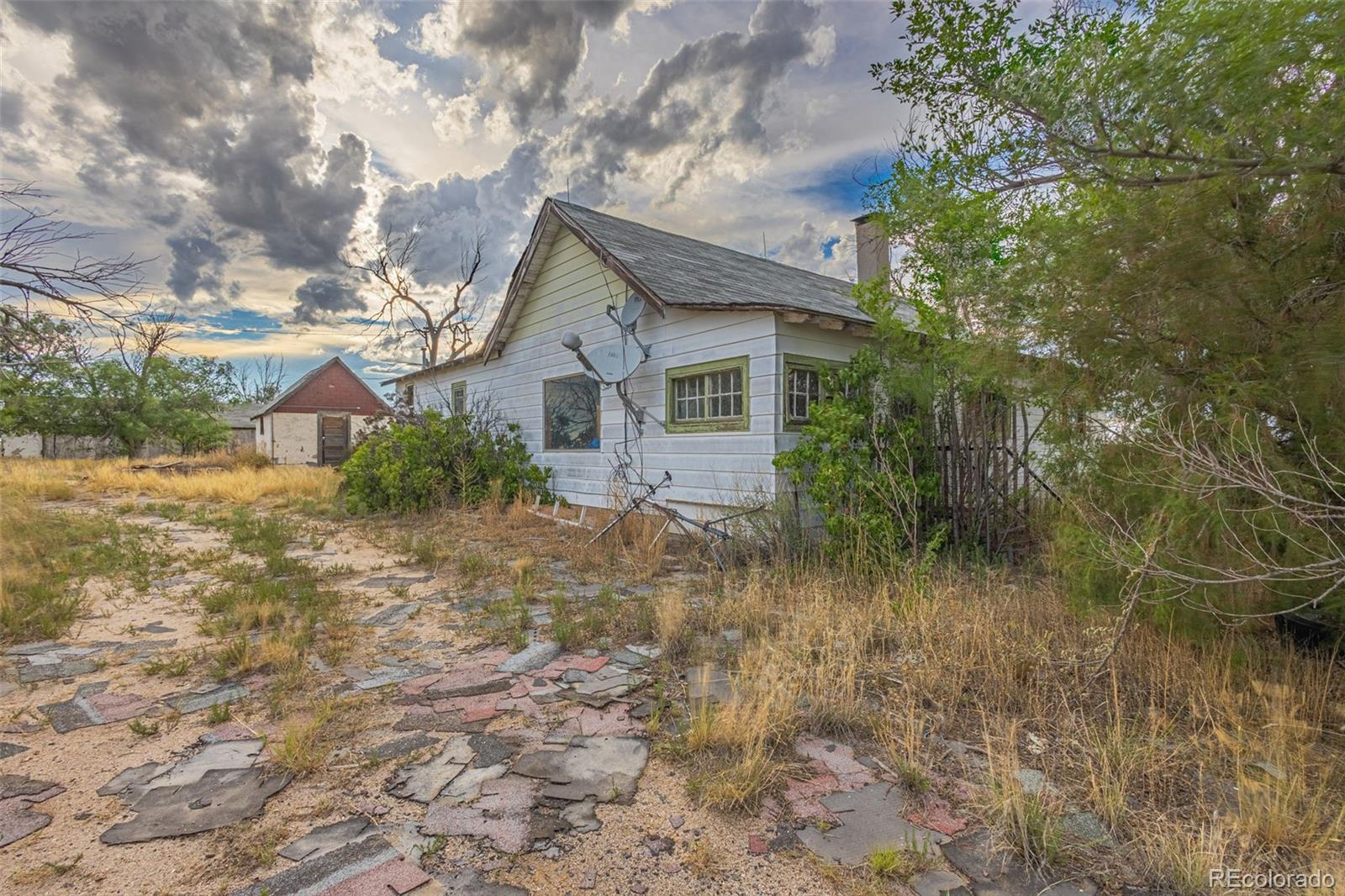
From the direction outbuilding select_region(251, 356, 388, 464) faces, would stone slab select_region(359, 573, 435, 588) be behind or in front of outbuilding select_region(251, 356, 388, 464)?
in front

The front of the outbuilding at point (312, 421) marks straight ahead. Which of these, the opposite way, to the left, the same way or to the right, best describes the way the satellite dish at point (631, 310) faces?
to the right

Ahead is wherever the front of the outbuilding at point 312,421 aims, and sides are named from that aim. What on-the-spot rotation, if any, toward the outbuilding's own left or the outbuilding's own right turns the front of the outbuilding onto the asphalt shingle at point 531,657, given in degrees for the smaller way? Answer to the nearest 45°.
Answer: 0° — it already faces it

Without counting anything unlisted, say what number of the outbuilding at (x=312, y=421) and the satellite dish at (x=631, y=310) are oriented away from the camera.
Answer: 0

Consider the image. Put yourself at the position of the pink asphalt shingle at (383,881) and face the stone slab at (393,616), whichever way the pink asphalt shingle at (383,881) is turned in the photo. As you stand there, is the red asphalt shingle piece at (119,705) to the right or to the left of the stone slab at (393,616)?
left

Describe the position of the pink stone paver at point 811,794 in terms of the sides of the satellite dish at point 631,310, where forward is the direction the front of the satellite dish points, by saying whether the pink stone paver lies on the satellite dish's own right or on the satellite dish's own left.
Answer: on the satellite dish's own left

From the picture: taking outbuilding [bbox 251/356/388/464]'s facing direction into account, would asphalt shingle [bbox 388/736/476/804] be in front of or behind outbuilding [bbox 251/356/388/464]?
in front

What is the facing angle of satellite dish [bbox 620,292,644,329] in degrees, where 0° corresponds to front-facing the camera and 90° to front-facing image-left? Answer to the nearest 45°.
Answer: approximately 45°

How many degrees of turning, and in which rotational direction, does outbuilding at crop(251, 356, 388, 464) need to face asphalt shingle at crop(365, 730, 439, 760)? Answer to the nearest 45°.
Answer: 0° — it already faces it

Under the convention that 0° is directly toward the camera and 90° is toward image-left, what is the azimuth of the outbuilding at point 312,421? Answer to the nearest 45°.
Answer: approximately 0°
